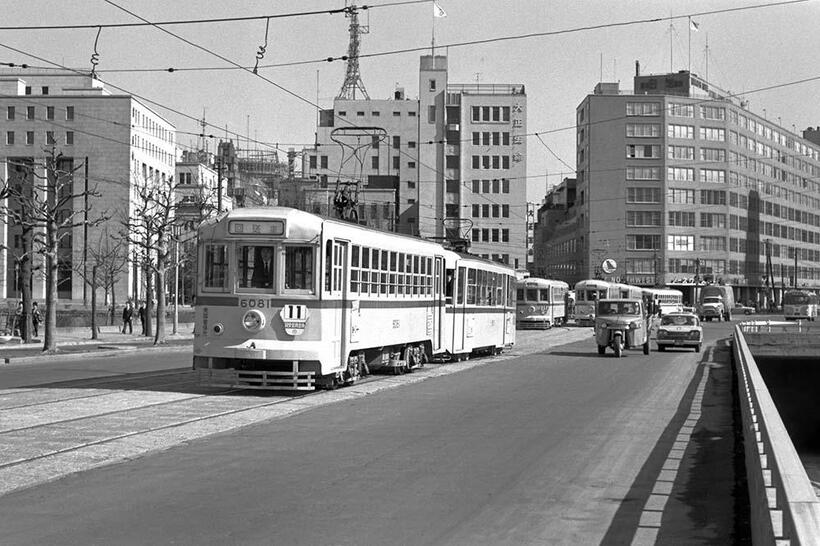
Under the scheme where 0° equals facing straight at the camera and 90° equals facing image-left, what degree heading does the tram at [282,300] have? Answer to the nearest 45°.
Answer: approximately 45°

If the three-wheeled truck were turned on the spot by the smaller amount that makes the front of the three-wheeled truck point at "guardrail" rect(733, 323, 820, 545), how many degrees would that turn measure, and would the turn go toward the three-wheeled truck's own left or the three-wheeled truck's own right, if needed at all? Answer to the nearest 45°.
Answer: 0° — it already faces it

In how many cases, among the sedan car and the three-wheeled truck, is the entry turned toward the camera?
2

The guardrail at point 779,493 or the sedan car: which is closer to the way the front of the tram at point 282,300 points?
the guardrail

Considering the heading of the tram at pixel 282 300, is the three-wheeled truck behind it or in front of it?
behind

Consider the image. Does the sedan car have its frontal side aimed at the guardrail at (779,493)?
yes

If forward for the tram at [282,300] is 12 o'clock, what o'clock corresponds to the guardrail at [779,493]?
The guardrail is roughly at 10 o'clock from the tram.
